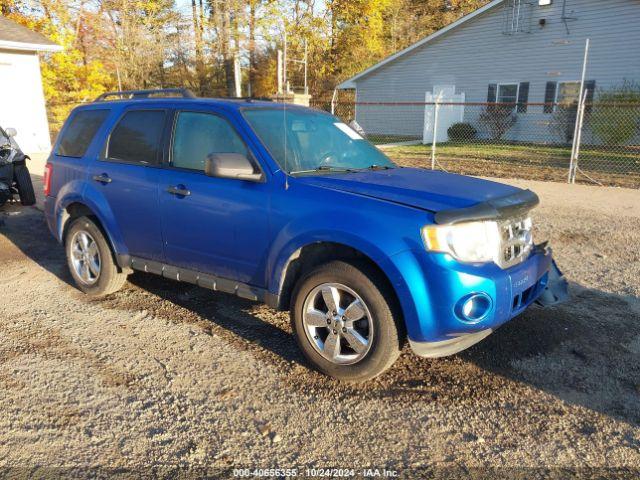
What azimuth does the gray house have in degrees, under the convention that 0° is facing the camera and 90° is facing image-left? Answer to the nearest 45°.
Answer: approximately 0°

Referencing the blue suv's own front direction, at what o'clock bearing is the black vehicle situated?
The black vehicle is roughly at 6 o'clock from the blue suv.

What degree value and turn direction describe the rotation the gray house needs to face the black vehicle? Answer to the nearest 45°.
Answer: approximately 45° to its right

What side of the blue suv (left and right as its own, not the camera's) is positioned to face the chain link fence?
left

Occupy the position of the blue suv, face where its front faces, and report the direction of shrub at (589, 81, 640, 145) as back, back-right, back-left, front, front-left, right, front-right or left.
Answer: left

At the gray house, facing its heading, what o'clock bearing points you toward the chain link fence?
The chain link fence is roughly at 12 o'clock from the gray house.

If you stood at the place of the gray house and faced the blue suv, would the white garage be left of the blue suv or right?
right

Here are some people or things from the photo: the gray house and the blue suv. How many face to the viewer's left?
0

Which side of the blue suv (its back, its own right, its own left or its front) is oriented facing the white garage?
back

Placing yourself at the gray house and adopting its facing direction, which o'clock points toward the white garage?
The white garage is roughly at 2 o'clock from the gray house.

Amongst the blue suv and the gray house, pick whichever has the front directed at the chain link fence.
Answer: the gray house

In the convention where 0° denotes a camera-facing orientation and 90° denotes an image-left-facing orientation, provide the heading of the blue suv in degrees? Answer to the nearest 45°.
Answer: approximately 315°
